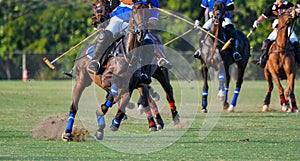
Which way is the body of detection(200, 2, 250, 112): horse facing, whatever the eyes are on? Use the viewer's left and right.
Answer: facing the viewer and to the left of the viewer

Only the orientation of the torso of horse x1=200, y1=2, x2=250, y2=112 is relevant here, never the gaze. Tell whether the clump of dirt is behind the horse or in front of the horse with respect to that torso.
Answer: in front
